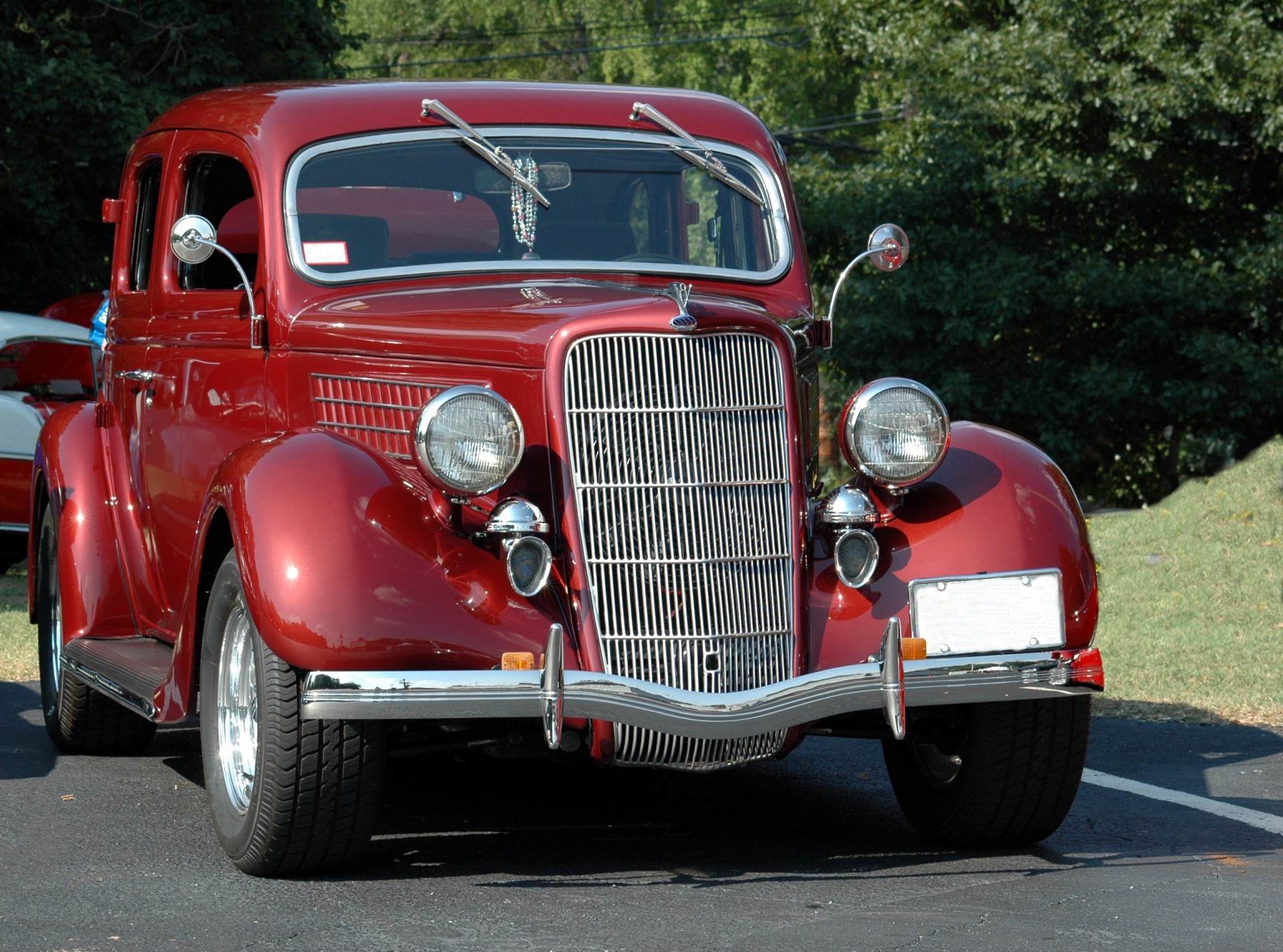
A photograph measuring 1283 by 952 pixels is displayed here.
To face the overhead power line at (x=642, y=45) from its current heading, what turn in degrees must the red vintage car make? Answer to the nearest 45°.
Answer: approximately 135° to its left

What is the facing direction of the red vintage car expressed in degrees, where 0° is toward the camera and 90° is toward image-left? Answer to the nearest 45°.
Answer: approximately 315°

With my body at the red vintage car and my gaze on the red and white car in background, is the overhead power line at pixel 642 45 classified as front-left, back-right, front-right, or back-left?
front-right

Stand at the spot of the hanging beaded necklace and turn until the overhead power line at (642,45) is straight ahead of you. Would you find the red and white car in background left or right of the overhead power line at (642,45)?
left

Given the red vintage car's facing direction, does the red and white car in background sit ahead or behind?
behind
